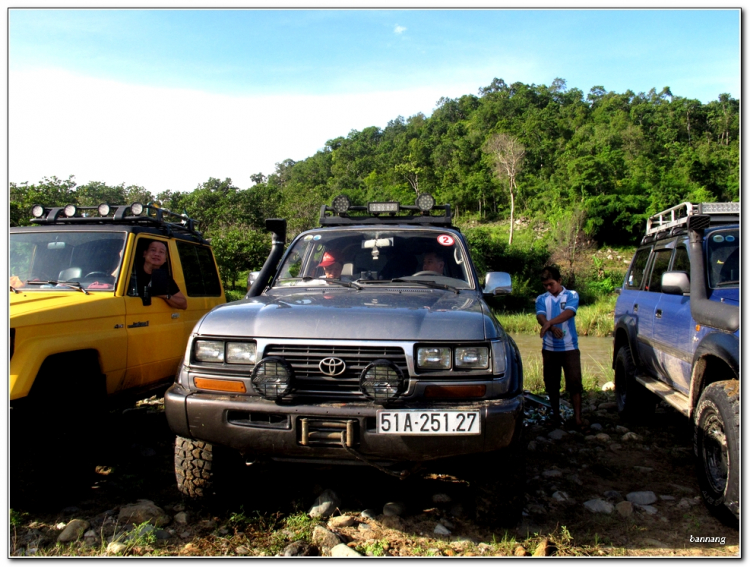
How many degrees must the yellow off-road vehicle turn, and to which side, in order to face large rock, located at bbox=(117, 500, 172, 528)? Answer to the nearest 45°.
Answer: approximately 45° to its left

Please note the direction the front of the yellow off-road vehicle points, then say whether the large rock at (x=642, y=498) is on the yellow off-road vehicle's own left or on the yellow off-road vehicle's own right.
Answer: on the yellow off-road vehicle's own left

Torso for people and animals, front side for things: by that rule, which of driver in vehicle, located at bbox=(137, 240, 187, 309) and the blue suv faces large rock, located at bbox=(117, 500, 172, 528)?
the driver in vehicle

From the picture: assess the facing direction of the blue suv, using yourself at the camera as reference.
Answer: facing the viewer and to the right of the viewer

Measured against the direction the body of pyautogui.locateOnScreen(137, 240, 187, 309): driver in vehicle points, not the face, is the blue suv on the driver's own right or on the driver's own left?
on the driver's own left

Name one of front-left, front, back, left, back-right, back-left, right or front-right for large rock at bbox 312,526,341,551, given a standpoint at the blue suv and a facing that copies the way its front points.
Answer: right

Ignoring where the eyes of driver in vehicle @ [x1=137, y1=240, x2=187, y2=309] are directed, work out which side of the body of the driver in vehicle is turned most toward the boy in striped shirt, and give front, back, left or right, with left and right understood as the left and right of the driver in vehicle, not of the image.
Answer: left

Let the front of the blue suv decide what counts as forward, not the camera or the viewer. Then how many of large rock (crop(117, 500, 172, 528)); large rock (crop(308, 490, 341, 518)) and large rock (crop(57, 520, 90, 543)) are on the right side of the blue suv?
3

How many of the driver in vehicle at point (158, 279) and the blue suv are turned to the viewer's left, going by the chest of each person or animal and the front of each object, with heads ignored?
0

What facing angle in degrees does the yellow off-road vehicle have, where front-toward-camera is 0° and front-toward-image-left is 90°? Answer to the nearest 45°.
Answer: approximately 45°

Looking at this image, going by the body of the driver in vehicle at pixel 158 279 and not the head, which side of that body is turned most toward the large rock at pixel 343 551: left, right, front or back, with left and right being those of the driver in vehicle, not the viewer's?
front

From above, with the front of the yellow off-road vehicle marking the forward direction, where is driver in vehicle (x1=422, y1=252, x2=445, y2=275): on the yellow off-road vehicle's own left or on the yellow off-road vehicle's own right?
on the yellow off-road vehicle's own left
